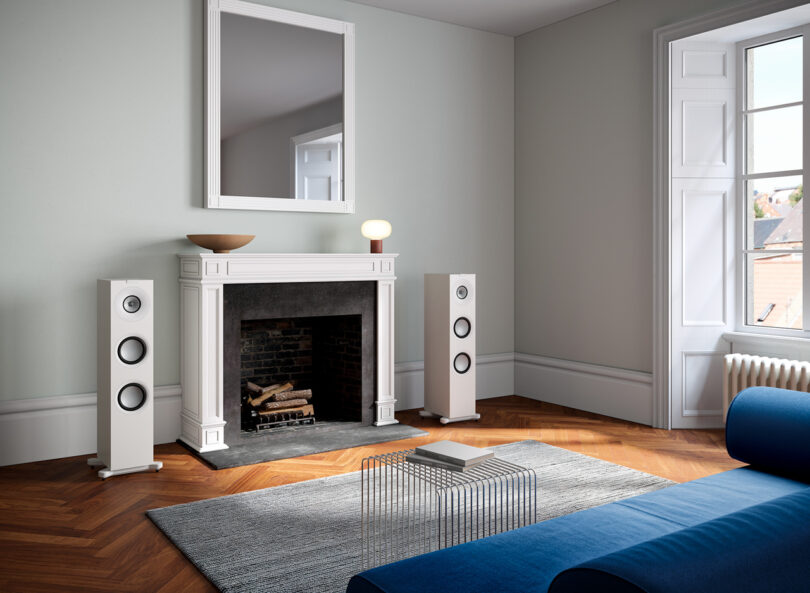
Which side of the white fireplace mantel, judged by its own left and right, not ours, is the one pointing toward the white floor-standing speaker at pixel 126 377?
right

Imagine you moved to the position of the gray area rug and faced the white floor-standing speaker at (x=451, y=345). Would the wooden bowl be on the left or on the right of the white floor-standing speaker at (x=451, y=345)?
left

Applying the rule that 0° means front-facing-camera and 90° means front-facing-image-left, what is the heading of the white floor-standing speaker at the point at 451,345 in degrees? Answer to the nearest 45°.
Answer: approximately 315°

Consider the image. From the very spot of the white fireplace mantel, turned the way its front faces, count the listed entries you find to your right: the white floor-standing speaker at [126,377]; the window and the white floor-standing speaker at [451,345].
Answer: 1

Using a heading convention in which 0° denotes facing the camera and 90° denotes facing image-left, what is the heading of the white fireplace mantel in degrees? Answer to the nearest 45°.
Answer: approximately 315°

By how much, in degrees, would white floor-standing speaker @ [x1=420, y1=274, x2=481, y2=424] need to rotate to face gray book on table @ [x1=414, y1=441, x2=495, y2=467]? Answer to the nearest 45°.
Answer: approximately 45° to its right

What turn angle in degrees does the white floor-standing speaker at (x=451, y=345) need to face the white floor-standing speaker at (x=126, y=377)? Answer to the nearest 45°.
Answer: approximately 90° to its right

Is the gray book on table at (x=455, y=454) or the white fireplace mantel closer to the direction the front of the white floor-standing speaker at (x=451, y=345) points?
the gray book on table
